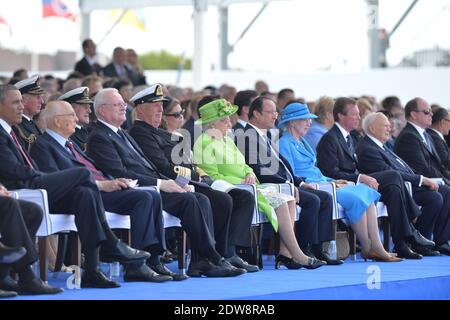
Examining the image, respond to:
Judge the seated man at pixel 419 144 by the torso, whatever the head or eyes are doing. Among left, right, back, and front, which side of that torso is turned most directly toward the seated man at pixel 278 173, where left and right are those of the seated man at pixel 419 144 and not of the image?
right

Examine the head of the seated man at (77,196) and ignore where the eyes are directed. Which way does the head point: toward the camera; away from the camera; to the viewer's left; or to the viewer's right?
to the viewer's right

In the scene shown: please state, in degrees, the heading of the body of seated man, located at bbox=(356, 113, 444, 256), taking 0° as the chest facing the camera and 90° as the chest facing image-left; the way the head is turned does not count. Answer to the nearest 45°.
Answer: approximately 315°

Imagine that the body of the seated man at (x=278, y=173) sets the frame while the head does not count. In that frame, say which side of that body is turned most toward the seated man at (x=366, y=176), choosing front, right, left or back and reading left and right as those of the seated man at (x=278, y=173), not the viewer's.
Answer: left

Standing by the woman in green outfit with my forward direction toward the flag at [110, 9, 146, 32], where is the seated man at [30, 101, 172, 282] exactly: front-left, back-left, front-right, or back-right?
back-left

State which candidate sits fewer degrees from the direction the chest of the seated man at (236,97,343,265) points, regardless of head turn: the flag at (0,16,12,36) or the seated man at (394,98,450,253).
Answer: the seated man

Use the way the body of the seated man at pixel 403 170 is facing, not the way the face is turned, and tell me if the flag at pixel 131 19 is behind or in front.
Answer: behind

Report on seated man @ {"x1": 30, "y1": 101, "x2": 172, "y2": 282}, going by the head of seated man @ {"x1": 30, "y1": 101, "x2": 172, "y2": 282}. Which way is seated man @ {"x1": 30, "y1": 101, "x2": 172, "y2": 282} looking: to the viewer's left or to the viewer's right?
to the viewer's right

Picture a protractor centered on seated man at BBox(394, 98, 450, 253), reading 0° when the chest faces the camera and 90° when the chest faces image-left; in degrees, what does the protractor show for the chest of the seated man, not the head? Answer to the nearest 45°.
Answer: approximately 315°

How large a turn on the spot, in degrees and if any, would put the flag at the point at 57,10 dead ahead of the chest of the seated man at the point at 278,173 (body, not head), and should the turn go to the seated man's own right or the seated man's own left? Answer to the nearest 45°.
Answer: approximately 180°

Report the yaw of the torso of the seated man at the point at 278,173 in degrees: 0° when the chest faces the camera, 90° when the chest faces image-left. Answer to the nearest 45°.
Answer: approximately 315°
